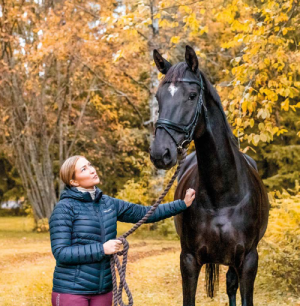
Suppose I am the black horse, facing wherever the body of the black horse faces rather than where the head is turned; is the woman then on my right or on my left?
on my right

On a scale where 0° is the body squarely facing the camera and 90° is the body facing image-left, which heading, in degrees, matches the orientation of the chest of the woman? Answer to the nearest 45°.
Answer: approximately 315°

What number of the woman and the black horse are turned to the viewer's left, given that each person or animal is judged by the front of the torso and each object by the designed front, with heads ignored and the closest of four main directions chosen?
0

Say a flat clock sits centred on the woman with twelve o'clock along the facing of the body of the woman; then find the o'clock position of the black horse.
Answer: The black horse is roughly at 10 o'clock from the woman.

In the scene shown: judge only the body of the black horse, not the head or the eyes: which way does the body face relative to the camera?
toward the camera
